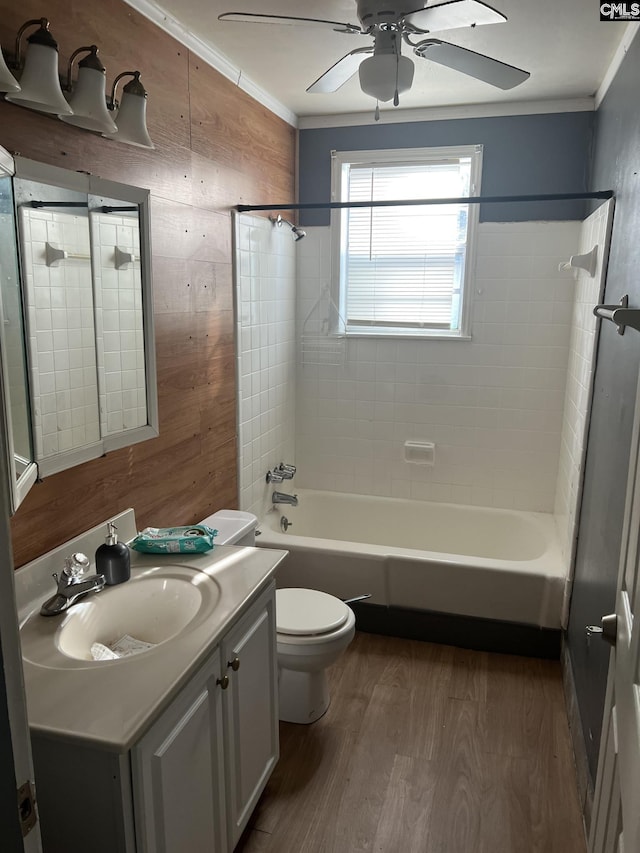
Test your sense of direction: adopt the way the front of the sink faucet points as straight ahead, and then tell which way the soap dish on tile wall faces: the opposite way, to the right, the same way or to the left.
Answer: to the right

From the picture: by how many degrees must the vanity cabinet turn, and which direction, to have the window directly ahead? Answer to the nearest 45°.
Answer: approximately 90° to its left

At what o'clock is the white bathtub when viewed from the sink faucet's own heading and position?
The white bathtub is roughly at 10 o'clock from the sink faucet.

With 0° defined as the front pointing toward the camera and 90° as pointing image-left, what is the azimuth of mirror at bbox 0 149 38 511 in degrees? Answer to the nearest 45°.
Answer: approximately 270°

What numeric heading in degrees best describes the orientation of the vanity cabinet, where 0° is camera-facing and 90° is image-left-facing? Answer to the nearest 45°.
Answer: approximately 315°

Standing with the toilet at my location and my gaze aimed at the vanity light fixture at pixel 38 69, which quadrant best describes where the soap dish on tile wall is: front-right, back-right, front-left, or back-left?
back-right

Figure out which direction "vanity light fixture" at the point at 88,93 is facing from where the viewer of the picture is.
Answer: facing the viewer and to the right of the viewer

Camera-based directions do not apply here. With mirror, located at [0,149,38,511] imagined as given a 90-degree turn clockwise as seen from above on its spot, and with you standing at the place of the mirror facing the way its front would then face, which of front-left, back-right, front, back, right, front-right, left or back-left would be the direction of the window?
back-left
